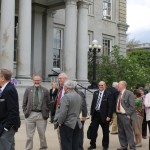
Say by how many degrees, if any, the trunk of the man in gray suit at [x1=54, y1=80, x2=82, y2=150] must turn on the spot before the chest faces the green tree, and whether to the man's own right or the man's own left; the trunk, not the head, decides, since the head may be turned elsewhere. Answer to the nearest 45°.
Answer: approximately 45° to the man's own right

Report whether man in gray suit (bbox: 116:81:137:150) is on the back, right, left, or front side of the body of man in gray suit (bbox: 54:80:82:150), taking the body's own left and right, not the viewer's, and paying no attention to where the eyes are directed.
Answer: right

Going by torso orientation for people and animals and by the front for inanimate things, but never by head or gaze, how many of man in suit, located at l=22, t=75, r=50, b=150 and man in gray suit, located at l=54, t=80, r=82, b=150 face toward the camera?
1

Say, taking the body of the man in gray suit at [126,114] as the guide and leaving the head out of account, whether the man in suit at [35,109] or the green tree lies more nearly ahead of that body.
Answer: the man in suit

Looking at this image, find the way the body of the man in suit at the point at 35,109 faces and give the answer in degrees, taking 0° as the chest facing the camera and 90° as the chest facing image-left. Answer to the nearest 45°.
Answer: approximately 0°

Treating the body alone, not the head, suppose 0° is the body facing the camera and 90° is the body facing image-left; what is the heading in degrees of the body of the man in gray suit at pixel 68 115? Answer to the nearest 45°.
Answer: approximately 135°

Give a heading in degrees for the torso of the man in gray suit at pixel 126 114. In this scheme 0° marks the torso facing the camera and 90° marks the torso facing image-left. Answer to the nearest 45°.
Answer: approximately 45°

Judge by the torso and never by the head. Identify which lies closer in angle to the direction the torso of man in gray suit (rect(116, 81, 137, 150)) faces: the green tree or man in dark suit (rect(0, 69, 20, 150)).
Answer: the man in dark suit

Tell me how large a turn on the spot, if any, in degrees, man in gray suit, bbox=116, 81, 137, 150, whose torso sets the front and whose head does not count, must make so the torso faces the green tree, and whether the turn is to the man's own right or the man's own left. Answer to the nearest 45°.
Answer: approximately 135° to the man's own right

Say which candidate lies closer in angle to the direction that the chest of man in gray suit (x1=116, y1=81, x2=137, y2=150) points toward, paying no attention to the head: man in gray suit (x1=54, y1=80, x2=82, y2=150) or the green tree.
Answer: the man in gray suit
